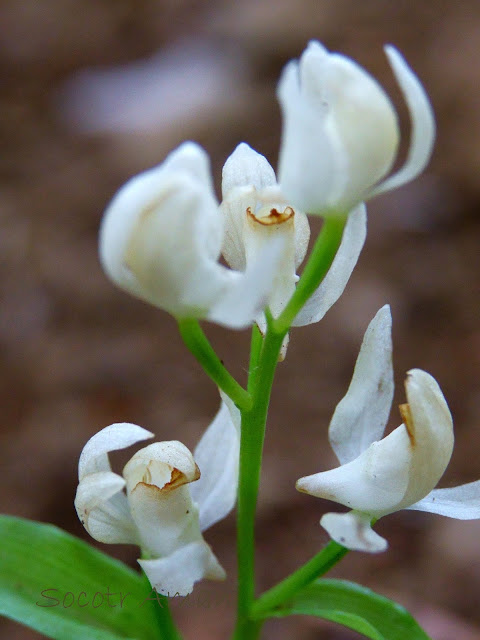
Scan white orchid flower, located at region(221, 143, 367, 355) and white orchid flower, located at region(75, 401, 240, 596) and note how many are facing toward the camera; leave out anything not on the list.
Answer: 2

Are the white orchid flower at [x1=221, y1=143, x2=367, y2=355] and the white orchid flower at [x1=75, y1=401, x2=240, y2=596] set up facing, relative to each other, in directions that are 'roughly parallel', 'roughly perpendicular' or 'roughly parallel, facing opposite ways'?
roughly parallel

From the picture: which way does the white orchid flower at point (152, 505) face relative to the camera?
toward the camera

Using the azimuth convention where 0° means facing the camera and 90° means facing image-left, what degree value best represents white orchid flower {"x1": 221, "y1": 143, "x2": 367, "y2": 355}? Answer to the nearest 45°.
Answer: approximately 0°
